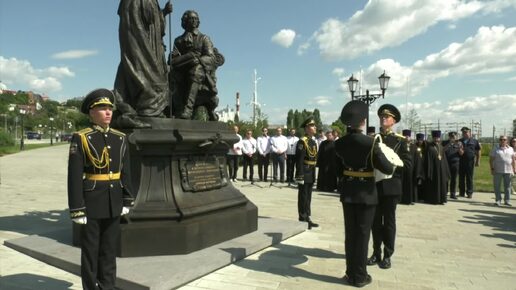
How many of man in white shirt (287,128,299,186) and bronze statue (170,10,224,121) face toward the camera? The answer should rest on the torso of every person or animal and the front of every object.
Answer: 2

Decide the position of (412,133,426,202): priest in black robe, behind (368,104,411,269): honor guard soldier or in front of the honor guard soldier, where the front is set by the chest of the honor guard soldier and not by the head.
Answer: behind

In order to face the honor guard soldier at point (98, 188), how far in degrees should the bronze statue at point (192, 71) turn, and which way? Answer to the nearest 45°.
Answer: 0° — it already faces them

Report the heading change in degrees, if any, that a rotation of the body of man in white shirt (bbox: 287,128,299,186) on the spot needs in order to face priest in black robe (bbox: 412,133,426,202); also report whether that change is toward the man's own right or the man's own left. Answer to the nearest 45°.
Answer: approximately 45° to the man's own left

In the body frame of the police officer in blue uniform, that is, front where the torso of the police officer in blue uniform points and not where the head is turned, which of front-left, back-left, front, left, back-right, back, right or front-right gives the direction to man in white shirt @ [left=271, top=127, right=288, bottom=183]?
front-right

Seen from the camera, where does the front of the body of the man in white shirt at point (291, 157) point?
toward the camera

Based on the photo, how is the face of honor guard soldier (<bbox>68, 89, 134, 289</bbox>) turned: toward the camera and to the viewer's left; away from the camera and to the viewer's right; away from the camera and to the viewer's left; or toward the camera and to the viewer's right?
toward the camera and to the viewer's right

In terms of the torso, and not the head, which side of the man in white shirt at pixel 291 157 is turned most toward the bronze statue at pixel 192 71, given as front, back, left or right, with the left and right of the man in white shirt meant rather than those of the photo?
front

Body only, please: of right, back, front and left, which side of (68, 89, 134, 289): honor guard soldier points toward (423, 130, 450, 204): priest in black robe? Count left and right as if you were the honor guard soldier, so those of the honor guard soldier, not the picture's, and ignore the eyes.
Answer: left

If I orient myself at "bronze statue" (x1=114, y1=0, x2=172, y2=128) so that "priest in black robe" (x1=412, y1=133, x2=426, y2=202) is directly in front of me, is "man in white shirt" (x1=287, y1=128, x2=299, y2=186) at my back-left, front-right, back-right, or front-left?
front-left

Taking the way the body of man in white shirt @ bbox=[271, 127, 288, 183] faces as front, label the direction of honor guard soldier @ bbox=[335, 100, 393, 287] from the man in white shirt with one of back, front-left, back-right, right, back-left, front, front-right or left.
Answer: front

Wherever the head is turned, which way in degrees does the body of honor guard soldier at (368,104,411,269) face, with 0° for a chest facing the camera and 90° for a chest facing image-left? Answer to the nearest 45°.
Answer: approximately 45°

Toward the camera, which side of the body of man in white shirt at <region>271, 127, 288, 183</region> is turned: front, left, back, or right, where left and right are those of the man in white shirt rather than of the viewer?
front
